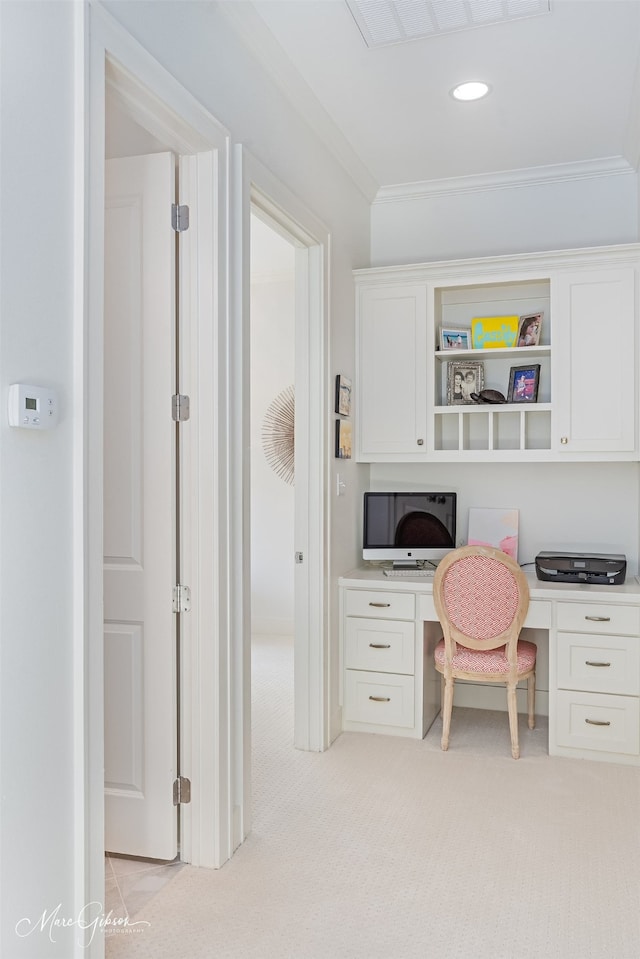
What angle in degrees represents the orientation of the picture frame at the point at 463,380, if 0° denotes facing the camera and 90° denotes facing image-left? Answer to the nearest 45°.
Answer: approximately 0°

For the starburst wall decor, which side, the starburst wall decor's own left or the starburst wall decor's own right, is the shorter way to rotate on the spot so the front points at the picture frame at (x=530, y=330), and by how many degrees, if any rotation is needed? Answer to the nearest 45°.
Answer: approximately 45° to the starburst wall decor's own left

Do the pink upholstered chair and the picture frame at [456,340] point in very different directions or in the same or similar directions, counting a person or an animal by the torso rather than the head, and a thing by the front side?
very different directions

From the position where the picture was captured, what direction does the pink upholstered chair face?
facing away from the viewer

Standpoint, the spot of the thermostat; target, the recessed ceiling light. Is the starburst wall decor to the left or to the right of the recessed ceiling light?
left
